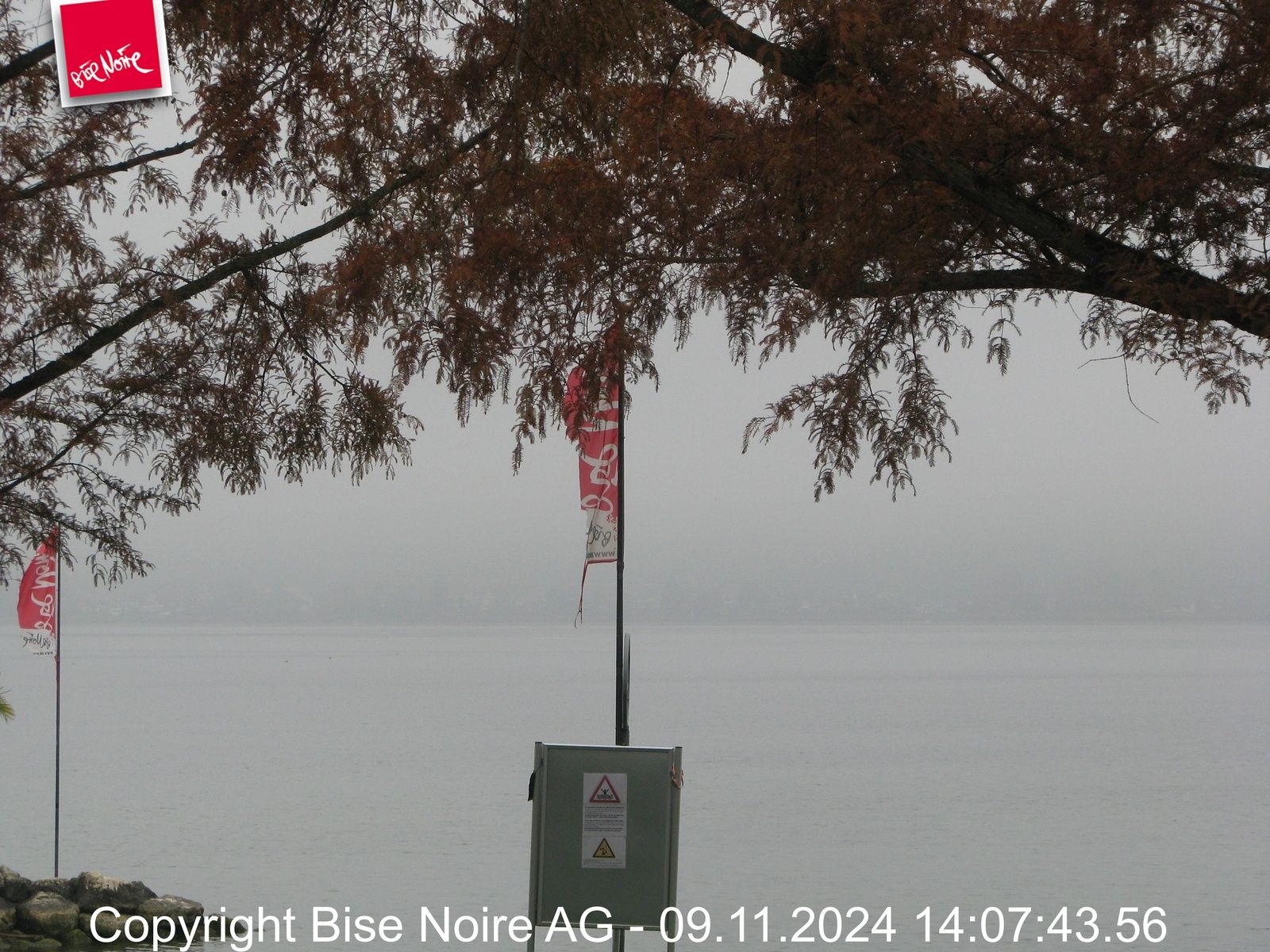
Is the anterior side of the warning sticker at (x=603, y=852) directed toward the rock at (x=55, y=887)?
no

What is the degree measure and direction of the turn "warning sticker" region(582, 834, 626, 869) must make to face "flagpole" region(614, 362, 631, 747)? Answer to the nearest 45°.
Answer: approximately 180°

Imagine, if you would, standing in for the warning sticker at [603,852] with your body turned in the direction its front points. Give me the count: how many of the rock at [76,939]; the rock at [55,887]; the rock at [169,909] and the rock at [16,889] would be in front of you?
0

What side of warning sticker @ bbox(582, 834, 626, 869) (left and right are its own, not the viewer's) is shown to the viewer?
front

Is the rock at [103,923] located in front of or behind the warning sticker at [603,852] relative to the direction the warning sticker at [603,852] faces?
behind

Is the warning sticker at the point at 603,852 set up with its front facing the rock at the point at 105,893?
no

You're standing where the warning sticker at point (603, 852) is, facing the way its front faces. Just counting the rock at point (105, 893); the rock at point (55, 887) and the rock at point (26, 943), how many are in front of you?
0

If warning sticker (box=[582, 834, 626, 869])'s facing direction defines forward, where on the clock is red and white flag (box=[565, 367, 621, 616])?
The red and white flag is roughly at 6 o'clock from the warning sticker.

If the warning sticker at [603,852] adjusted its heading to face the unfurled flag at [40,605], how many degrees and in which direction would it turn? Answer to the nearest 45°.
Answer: approximately 135° to its right
